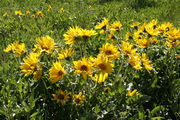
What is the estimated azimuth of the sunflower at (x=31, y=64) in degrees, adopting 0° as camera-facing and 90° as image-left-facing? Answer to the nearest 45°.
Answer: approximately 45°
